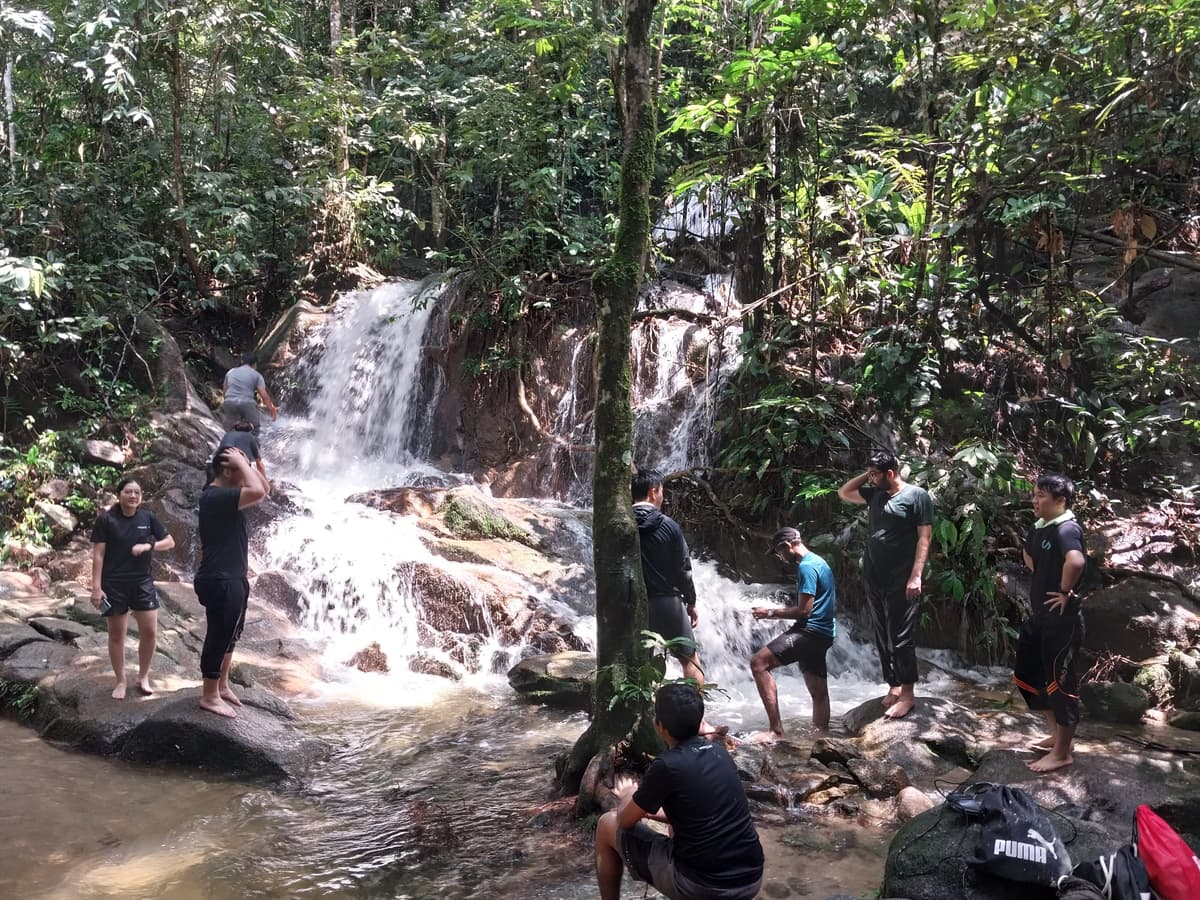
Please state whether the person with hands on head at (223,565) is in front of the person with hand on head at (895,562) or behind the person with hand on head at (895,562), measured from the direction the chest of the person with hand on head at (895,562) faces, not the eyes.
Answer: in front

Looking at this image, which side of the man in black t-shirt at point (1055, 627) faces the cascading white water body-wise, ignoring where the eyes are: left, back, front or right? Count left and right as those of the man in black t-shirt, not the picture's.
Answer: right

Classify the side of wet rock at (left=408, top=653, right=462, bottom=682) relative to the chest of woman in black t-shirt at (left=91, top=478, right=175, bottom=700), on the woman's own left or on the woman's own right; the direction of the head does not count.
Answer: on the woman's own left

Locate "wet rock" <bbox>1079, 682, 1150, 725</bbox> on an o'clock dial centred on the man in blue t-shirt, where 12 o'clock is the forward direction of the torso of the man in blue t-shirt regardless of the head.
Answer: The wet rock is roughly at 5 o'clock from the man in blue t-shirt.

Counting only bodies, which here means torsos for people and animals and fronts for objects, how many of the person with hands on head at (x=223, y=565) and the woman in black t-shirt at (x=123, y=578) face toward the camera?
1

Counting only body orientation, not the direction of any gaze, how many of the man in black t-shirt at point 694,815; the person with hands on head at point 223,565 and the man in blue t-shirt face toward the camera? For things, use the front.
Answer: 0

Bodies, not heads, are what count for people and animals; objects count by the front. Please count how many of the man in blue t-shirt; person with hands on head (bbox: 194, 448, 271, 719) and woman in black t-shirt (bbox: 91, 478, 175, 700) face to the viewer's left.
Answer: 1

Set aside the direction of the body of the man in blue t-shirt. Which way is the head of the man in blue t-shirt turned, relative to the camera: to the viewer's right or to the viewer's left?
to the viewer's left

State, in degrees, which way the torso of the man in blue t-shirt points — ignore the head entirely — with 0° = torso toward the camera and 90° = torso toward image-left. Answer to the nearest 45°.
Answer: approximately 90°

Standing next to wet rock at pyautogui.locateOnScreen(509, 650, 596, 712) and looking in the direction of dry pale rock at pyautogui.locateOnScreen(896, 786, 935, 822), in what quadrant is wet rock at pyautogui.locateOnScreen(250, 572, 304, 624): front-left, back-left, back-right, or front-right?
back-right

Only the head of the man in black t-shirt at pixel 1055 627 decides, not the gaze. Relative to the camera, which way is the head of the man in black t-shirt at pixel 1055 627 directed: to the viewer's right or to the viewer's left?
to the viewer's left

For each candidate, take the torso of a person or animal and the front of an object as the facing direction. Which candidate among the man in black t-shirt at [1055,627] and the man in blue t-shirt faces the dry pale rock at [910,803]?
the man in black t-shirt

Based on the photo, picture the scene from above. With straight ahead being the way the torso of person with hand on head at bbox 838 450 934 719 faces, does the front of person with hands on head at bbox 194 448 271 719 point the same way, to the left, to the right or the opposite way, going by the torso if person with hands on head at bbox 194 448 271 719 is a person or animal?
the opposite way

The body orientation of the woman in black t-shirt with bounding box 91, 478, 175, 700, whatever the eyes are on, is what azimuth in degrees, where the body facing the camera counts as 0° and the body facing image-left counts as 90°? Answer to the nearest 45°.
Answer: approximately 0°

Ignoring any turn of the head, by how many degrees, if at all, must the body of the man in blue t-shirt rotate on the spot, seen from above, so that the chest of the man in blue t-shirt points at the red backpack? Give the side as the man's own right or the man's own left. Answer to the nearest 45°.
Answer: approximately 90° to the man's own left

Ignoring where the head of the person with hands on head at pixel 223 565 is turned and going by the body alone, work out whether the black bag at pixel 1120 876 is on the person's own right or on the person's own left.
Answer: on the person's own right
